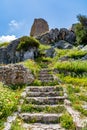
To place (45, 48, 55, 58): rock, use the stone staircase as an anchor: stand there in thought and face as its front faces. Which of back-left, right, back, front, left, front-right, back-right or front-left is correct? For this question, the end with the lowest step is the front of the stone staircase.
back

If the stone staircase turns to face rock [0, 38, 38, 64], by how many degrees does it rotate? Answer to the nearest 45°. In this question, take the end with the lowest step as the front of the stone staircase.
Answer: approximately 180°

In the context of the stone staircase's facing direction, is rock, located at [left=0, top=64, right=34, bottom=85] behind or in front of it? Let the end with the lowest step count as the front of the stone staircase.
behind

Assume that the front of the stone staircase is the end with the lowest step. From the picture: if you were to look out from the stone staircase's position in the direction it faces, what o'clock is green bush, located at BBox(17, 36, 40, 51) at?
The green bush is roughly at 6 o'clock from the stone staircase.

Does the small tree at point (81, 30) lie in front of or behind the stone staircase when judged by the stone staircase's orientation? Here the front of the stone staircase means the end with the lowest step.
behind

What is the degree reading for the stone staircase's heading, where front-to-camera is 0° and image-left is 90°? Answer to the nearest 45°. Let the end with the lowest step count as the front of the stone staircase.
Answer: approximately 0°
